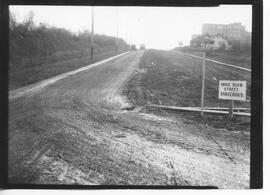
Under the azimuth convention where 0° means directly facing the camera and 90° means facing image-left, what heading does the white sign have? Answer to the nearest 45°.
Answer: approximately 0°

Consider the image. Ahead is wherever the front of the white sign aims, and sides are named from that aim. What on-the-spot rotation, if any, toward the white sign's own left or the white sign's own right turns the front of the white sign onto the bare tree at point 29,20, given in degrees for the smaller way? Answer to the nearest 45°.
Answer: approximately 135° to the white sign's own right
